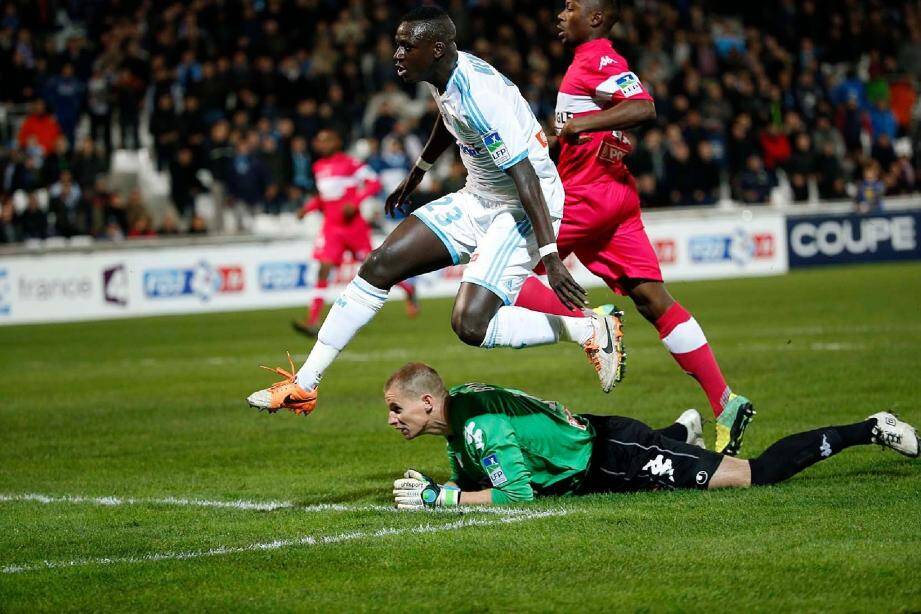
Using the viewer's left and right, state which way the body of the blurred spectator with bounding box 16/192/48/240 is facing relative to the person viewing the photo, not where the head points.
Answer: facing the viewer

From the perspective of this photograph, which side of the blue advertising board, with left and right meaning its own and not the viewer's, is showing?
front

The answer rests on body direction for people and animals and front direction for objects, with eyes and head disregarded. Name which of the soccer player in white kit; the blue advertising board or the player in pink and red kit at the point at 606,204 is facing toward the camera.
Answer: the blue advertising board

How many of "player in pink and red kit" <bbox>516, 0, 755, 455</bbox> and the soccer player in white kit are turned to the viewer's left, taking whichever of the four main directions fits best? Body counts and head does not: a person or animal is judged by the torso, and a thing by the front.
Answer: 2

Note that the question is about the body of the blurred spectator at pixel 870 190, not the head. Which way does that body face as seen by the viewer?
toward the camera

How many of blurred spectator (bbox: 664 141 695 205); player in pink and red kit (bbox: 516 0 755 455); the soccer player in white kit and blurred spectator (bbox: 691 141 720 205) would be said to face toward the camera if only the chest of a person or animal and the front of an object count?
2

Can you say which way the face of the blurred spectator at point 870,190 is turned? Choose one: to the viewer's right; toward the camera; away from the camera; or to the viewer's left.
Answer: toward the camera

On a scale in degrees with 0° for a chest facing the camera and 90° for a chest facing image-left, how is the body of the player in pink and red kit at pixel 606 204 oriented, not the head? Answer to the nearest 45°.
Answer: approximately 90°

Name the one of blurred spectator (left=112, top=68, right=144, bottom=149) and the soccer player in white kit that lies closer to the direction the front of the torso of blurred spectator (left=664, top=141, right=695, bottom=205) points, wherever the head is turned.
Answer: the soccer player in white kit

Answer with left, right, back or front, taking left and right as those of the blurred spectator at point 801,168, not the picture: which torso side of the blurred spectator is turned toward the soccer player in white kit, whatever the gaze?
front

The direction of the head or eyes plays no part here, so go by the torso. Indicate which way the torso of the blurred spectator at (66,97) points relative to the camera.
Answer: toward the camera

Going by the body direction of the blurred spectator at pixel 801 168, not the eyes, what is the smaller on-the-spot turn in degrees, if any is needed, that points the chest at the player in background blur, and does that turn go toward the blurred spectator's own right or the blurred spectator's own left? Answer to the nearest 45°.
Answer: approximately 45° to the blurred spectator's own right
